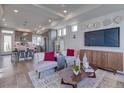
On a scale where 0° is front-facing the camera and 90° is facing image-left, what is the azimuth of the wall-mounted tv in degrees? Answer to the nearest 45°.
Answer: approximately 45°

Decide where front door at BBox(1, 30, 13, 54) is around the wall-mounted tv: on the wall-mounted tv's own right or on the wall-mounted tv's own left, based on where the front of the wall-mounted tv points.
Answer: on the wall-mounted tv's own right
